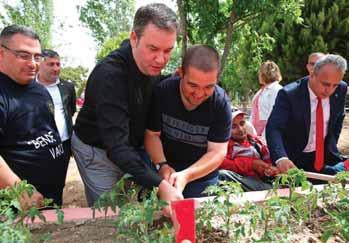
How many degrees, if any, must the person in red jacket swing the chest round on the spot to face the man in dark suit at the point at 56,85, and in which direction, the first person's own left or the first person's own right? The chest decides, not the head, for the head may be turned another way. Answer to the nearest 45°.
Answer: approximately 135° to the first person's own right

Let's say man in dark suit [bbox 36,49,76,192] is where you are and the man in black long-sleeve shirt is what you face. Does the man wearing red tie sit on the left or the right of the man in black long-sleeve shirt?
left

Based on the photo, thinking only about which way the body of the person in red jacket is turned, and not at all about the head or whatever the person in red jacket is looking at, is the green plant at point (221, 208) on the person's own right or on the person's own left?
on the person's own right

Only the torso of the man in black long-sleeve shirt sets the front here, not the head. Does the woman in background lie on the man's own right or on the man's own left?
on the man's own left

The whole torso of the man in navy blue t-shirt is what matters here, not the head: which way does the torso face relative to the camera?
toward the camera

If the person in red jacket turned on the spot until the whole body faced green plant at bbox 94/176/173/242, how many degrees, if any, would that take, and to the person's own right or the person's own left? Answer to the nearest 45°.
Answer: approximately 45° to the person's own right

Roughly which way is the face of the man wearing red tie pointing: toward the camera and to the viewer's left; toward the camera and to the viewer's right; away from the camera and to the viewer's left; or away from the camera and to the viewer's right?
toward the camera and to the viewer's left

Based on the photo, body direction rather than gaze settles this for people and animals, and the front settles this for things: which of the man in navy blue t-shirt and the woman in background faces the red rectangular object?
the man in navy blue t-shirt
